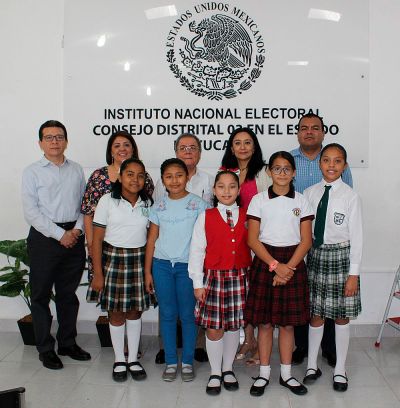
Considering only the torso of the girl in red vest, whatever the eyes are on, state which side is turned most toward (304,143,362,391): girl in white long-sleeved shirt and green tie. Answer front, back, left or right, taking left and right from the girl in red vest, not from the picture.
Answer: left

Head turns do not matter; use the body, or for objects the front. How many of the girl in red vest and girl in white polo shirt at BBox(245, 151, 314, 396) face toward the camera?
2

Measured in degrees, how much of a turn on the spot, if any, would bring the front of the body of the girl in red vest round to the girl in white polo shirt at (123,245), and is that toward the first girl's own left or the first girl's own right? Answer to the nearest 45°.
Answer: approximately 90° to the first girl's own right

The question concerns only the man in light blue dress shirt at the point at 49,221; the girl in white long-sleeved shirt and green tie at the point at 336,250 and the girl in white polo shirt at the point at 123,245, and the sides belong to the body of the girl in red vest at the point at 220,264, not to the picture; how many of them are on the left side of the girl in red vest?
1

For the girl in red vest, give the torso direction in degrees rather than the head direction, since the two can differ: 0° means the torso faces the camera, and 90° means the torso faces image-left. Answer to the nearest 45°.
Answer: approximately 0°

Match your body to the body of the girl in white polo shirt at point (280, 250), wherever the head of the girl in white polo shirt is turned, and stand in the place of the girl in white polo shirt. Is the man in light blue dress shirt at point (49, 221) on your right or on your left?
on your right

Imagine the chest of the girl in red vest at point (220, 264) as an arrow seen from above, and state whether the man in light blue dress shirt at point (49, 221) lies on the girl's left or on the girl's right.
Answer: on the girl's right
